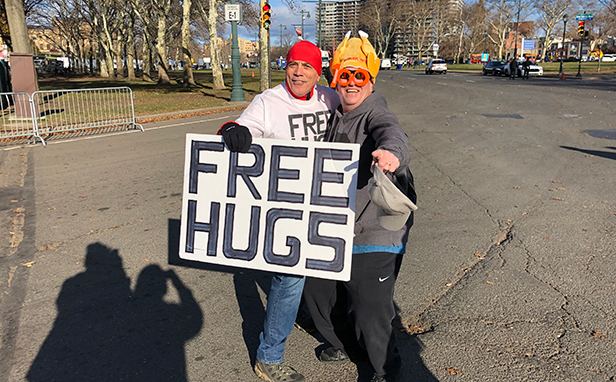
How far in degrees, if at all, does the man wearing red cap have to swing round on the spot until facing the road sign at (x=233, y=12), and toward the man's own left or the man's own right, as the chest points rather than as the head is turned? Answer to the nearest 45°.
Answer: approximately 135° to the man's own left

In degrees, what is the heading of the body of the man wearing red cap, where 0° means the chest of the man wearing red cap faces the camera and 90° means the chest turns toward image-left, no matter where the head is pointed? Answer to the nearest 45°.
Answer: approximately 315°

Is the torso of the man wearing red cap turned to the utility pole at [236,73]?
no

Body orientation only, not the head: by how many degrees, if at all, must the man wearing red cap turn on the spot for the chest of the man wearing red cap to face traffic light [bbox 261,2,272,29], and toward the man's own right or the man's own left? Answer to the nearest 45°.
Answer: approximately 135° to the man's own left

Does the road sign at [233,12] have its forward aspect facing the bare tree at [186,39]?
no

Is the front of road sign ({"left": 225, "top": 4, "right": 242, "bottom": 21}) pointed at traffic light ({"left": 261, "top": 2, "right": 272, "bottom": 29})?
no

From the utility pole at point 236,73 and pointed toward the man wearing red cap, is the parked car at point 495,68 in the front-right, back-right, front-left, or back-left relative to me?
back-left

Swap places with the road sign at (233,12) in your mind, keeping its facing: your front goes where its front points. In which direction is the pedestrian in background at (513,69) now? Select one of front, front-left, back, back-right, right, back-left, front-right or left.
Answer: back-left

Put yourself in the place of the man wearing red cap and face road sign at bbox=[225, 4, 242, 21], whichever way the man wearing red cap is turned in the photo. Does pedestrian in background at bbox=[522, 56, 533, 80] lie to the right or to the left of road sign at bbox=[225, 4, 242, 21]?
right

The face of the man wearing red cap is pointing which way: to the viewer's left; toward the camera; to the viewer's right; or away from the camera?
toward the camera

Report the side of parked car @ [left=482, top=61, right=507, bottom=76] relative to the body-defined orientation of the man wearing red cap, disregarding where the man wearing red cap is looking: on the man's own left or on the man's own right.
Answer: on the man's own left

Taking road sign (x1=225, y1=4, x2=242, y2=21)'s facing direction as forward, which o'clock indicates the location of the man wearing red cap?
The man wearing red cap is roughly at 12 o'clock from the road sign.

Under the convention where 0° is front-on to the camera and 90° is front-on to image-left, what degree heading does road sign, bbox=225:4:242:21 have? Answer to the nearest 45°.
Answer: approximately 0°

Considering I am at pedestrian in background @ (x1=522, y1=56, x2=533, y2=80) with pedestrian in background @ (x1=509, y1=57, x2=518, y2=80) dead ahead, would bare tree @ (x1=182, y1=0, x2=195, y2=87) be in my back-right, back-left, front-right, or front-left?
front-left
